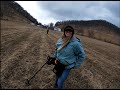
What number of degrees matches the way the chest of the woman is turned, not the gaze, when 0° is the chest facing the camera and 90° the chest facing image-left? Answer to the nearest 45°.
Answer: approximately 45°
